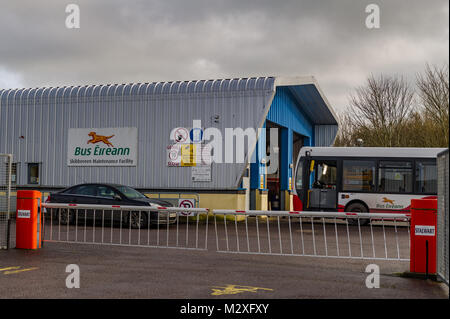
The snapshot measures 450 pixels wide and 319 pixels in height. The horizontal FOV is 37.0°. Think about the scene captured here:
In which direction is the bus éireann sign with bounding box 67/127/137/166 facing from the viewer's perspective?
toward the camera

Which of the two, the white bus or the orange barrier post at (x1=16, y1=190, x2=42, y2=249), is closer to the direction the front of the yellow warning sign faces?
the orange barrier post

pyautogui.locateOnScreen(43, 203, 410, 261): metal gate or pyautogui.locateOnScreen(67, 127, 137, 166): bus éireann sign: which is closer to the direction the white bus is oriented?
the bus éireann sign

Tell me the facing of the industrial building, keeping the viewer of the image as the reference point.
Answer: facing the viewer and to the right of the viewer

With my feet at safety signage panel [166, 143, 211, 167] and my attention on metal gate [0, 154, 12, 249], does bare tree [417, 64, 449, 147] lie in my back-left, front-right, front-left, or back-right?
back-left

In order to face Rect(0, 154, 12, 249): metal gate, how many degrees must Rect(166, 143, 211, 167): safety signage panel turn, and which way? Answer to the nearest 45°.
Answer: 0° — it already faces it

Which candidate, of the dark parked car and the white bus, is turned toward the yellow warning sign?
the white bus

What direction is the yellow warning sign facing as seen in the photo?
toward the camera

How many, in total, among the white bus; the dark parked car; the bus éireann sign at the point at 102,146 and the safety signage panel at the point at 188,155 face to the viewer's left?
1

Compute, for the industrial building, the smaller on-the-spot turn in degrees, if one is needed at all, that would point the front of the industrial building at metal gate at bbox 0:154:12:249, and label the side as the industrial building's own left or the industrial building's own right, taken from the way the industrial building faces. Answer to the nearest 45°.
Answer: approximately 45° to the industrial building's own right

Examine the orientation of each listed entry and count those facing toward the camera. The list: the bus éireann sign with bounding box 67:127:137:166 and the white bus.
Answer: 1

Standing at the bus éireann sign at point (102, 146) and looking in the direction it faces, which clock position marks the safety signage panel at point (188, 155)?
The safety signage panel is roughly at 10 o'clock from the bus éireann sign.

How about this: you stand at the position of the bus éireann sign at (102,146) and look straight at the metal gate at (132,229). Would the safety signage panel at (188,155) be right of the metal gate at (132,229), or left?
left

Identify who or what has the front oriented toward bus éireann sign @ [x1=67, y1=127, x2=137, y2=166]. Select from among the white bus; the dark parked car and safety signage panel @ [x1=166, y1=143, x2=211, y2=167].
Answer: the white bus

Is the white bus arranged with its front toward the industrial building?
yes

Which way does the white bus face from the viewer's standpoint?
to the viewer's left

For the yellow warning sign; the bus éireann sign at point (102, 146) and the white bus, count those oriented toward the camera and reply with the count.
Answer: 2

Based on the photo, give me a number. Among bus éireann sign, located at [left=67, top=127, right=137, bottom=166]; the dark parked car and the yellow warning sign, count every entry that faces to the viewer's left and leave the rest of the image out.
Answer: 0

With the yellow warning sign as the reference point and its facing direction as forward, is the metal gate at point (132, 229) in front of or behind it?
in front

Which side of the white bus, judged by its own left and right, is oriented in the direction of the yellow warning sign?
front
